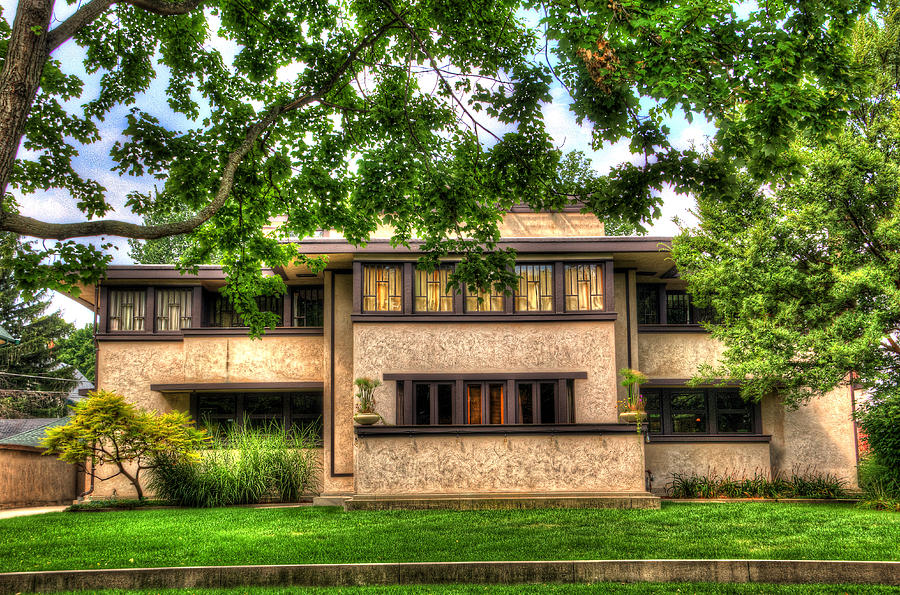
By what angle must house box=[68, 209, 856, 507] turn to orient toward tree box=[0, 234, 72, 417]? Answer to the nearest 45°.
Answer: approximately 135° to its right

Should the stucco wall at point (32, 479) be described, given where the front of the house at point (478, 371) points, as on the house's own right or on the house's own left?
on the house's own right

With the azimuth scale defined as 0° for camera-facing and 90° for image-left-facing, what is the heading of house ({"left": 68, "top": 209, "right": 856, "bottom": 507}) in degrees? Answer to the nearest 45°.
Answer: approximately 0°

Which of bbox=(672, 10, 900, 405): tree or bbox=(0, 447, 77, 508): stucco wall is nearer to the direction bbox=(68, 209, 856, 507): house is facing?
the tree

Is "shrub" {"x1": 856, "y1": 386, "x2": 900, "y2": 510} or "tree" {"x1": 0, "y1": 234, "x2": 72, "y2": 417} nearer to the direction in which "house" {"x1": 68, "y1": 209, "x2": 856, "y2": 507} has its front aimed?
the shrub

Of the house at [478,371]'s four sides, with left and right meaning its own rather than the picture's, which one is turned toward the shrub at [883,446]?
left
